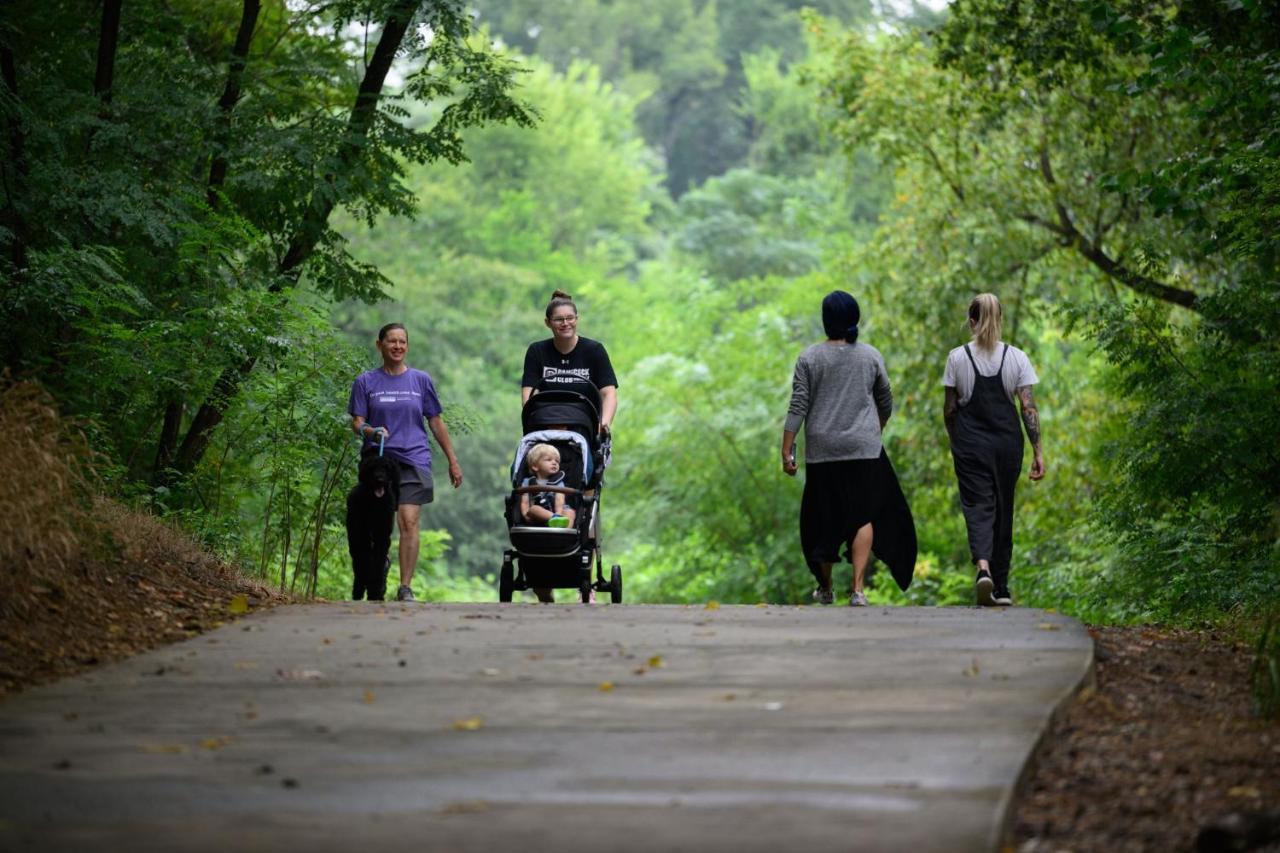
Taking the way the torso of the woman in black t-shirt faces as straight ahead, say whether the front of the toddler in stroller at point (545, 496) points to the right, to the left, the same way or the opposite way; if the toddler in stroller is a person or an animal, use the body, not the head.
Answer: the same way

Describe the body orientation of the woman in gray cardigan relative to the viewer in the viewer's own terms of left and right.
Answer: facing away from the viewer

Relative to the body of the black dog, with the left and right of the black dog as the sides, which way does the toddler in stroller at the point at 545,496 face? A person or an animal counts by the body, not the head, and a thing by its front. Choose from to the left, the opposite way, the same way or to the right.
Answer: the same way

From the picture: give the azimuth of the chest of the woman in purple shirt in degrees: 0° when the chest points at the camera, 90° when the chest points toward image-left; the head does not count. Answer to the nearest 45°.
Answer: approximately 0°

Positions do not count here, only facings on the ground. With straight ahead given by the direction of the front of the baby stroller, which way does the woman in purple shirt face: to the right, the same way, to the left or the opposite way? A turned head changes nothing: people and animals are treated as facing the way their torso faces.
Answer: the same way

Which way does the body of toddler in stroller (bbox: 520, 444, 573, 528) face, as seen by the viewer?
toward the camera

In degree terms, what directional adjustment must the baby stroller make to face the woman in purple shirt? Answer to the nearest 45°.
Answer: approximately 90° to its right

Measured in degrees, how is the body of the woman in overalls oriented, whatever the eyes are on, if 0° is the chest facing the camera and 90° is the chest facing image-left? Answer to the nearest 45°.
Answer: approximately 180°

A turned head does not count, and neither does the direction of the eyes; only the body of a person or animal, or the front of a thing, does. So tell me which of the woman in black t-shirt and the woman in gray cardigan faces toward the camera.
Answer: the woman in black t-shirt

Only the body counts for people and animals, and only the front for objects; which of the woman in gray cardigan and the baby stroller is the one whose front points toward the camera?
the baby stroller

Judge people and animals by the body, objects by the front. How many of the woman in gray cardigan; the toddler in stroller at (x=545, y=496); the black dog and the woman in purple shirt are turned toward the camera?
3

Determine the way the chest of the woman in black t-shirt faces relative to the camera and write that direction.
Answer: toward the camera

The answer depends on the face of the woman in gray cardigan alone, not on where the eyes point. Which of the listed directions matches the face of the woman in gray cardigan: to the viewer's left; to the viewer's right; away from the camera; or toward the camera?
away from the camera

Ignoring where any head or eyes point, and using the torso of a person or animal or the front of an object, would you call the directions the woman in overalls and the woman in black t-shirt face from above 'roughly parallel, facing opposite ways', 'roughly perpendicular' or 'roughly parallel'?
roughly parallel, facing opposite ways

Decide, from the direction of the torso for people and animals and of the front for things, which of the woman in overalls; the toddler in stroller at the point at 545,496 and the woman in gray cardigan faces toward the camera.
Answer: the toddler in stroller

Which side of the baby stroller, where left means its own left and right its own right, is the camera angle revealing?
front

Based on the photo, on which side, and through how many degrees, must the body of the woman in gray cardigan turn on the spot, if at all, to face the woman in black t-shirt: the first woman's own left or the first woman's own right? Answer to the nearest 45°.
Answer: approximately 90° to the first woman's own left

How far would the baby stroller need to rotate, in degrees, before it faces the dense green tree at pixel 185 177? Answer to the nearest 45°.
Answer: approximately 135° to its right

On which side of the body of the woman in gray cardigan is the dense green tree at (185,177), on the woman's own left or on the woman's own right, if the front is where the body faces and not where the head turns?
on the woman's own left

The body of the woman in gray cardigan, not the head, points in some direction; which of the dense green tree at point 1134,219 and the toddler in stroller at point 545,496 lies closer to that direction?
the dense green tree

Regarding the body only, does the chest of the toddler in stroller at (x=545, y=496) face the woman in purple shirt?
no
